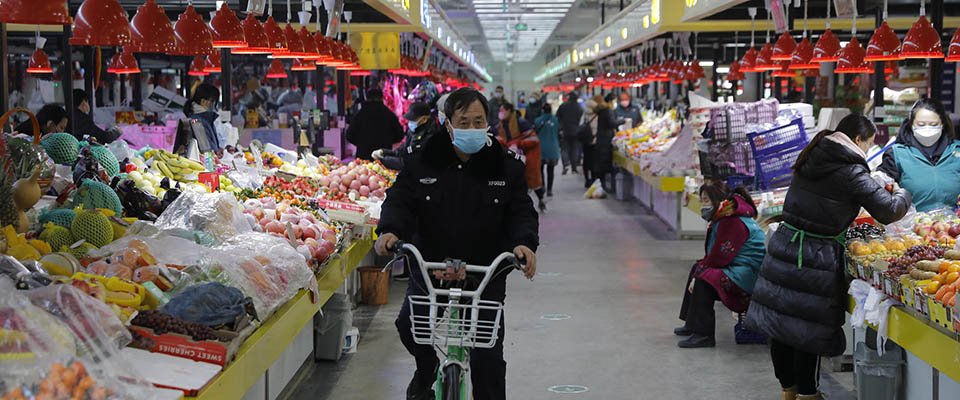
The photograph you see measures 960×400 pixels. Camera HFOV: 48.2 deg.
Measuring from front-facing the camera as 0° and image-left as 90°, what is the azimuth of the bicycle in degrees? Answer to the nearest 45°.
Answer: approximately 0°

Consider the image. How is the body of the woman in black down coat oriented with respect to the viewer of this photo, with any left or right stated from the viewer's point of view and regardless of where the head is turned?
facing away from the viewer and to the right of the viewer

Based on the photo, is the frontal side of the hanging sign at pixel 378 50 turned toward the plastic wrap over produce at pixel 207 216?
yes

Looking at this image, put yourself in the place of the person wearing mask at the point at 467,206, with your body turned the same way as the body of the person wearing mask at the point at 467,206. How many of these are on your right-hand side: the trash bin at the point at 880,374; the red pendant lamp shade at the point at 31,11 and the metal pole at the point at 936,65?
1

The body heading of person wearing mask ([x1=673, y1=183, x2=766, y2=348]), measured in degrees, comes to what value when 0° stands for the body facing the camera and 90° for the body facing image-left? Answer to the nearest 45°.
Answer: approximately 90°

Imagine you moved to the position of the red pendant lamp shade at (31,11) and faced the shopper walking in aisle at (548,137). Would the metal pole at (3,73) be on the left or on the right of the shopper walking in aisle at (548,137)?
left

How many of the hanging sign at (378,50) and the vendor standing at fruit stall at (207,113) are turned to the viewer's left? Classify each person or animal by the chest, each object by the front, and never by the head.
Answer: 0

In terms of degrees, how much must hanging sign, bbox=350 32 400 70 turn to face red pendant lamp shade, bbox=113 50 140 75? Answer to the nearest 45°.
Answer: approximately 90° to its right

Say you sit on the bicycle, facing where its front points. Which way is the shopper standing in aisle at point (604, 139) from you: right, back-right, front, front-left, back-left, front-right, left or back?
back
